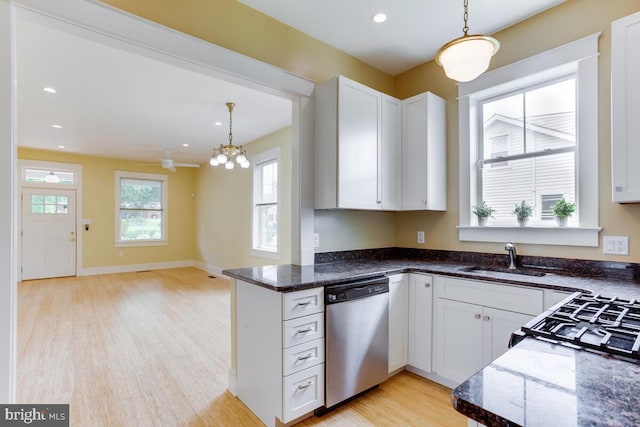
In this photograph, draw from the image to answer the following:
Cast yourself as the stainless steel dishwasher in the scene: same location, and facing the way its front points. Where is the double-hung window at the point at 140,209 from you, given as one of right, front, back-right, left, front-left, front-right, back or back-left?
back

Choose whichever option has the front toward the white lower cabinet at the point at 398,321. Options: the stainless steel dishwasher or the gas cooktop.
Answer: the gas cooktop

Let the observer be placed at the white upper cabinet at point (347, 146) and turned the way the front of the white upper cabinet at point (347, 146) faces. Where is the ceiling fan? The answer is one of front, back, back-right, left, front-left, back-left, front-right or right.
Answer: back

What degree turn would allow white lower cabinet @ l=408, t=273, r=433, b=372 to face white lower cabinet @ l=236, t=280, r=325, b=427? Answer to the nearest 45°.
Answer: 0° — it already faces it

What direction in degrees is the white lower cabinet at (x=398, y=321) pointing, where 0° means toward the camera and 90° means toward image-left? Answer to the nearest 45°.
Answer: approximately 315°

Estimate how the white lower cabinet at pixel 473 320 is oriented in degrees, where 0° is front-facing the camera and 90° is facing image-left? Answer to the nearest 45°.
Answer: approximately 45°

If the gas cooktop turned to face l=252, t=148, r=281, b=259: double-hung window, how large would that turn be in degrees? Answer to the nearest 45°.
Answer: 0° — it already faces it
